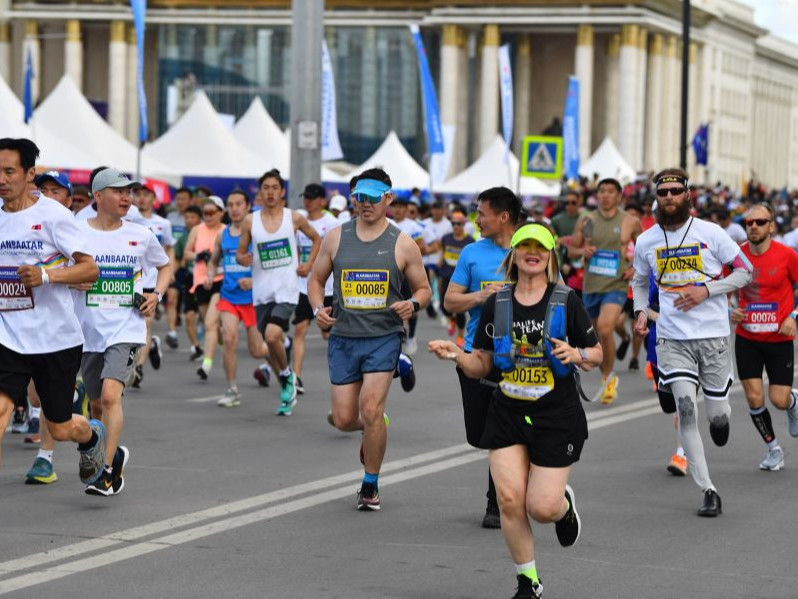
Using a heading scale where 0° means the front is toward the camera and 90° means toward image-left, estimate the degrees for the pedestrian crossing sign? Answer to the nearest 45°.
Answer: approximately 0°

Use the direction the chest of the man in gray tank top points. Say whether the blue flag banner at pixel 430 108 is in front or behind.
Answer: behind

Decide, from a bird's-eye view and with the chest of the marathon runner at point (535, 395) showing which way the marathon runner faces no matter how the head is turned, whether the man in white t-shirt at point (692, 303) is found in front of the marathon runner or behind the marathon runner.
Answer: behind

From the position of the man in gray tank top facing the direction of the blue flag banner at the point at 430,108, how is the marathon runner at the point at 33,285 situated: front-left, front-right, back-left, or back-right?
back-left

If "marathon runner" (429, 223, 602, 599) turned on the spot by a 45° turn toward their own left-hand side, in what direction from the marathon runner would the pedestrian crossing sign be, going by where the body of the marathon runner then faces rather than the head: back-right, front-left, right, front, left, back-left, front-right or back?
back-left

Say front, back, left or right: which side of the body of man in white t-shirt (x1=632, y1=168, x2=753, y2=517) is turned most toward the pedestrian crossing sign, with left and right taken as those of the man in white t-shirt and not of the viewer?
back
